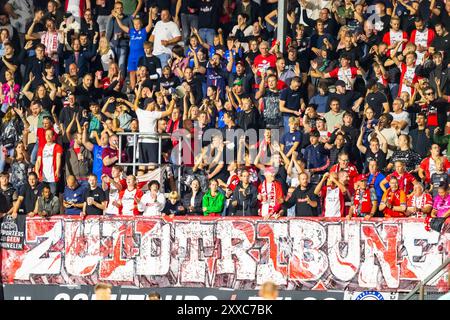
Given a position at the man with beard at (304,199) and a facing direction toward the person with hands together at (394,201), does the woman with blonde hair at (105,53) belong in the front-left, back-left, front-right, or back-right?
back-left

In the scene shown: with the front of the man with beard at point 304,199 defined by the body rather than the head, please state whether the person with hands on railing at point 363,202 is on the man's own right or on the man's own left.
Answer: on the man's own left

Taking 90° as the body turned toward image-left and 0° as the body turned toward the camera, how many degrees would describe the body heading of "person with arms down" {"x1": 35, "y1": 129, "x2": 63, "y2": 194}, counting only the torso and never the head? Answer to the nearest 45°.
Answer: approximately 0°
